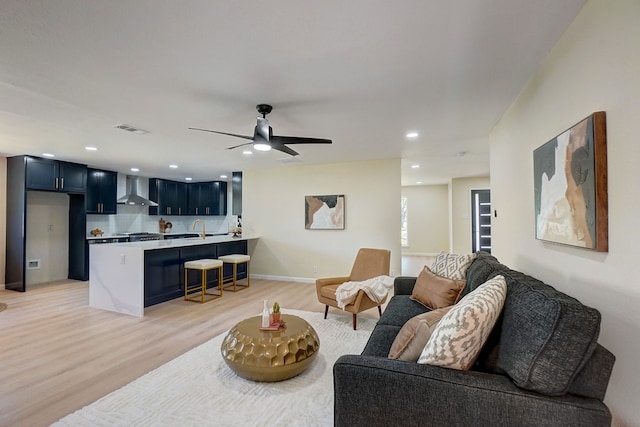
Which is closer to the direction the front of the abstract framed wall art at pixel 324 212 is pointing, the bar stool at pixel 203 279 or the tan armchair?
the tan armchair

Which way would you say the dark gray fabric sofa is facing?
to the viewer's left

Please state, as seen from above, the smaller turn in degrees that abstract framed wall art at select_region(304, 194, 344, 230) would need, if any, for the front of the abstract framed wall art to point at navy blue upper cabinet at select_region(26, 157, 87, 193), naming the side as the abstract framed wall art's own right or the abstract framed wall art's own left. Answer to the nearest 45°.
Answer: approximately 90° to the abstract framed wall art's own right

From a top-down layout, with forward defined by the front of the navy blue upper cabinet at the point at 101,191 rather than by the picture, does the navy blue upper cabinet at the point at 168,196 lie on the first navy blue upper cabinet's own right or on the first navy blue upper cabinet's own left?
on the first navy blue upper cabinet's own left

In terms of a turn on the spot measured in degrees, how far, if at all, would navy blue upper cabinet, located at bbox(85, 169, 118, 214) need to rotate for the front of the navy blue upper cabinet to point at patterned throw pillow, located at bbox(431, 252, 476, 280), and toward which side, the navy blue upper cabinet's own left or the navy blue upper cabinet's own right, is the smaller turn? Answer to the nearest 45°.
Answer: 0° — it already faces it

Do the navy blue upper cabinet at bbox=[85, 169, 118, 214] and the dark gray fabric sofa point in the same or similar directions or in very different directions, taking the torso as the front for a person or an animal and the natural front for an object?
very different directions

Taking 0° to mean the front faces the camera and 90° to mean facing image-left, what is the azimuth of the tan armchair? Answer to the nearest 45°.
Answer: approximately 45°

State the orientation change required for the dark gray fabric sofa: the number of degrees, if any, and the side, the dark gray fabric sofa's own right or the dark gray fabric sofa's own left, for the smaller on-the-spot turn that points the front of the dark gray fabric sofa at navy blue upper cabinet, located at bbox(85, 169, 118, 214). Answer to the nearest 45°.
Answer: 0° — it already faces it

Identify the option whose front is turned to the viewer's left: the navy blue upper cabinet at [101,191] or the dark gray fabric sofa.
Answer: the dark gray fabric sofa
